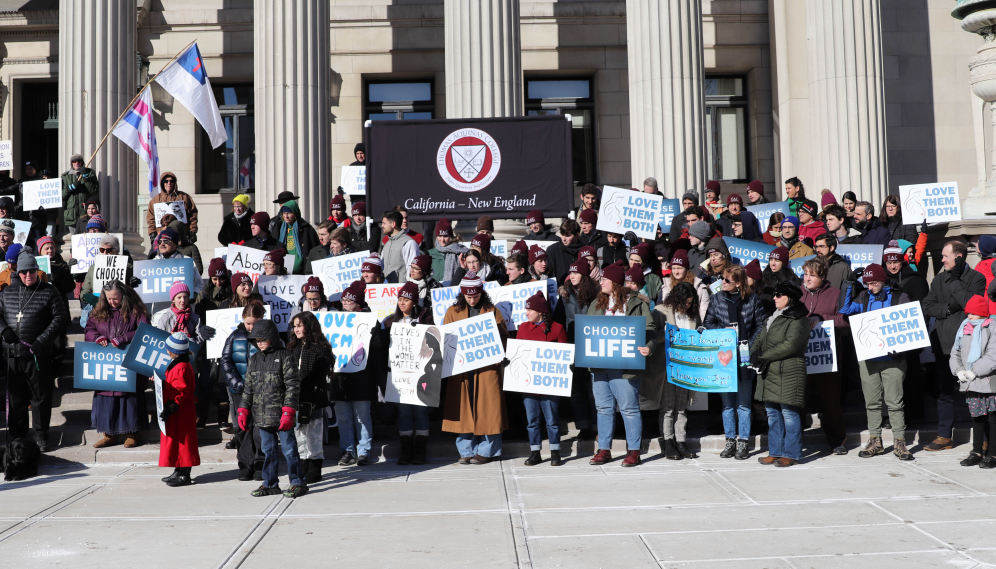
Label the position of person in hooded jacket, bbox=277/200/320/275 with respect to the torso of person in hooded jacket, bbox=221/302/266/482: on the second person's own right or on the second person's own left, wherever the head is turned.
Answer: on the second person's own left

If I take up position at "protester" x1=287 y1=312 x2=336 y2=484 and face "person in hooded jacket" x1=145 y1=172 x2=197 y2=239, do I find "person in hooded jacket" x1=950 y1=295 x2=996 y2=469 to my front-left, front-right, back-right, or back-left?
back-right

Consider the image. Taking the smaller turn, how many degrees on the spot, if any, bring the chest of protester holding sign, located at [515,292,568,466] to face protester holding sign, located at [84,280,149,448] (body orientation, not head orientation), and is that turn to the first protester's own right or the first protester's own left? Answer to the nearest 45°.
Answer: approximately 90° to the first protester's own right

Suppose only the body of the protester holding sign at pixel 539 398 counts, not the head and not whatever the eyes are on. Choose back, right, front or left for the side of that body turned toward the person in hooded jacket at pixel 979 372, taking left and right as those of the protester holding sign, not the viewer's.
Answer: left

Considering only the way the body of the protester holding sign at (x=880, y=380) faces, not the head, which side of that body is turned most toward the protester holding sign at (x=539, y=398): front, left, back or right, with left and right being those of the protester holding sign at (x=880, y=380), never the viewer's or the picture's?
right

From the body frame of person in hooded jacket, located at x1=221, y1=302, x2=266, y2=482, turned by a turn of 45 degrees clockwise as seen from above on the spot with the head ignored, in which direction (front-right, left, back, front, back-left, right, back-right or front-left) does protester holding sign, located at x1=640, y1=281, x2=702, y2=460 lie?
left

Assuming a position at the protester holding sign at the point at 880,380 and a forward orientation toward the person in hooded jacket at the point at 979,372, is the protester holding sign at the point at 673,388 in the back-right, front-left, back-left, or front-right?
back-right
